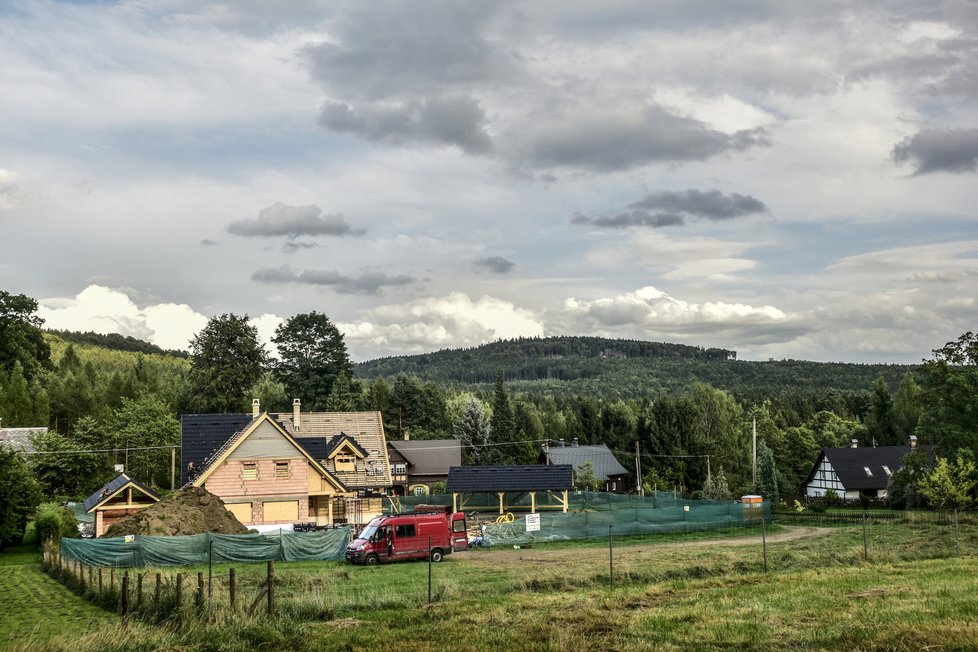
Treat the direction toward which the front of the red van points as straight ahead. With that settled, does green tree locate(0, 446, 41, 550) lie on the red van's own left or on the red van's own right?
on the red van's own right

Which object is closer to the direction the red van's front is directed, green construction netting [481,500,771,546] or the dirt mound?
the dirt mound

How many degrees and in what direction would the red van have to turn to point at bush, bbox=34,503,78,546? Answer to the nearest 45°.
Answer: approximately 90° to its right

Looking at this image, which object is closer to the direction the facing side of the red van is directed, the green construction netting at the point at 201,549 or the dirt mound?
the green construction netting

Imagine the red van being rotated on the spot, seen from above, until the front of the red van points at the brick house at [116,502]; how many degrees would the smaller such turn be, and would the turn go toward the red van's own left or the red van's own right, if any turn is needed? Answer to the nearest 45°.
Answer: approximately 90° to the red van's own right

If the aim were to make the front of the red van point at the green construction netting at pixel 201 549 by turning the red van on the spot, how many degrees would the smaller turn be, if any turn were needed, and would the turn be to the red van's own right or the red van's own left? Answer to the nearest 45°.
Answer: approximately 45° to the red van's own right

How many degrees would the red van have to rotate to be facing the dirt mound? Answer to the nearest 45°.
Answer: approximately 90° to its right

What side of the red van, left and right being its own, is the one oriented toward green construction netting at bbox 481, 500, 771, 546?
back

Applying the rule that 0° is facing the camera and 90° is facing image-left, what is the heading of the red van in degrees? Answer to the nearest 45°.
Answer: approximately 45°
